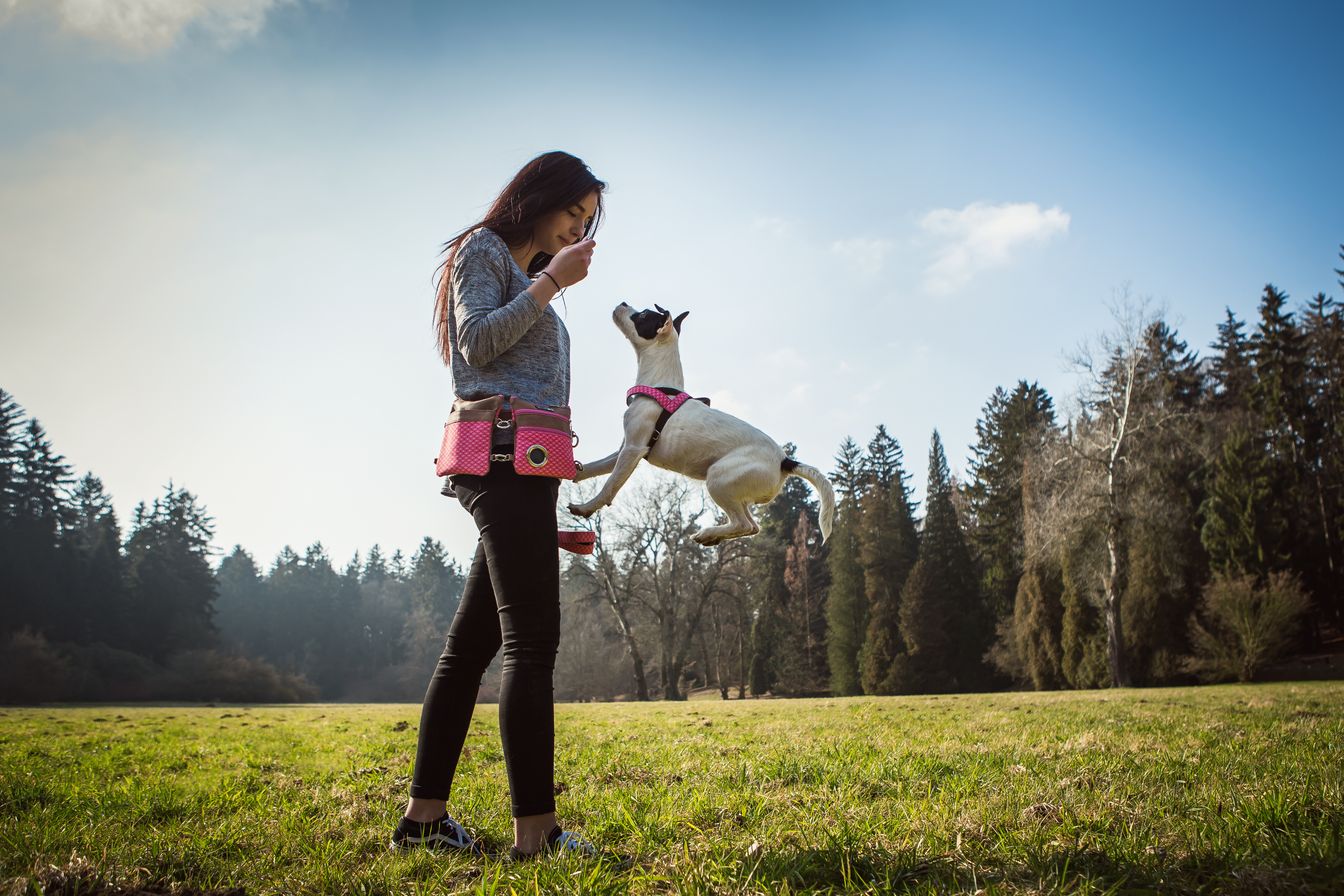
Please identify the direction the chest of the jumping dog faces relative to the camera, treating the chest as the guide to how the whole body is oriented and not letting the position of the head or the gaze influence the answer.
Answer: to the viewer's left

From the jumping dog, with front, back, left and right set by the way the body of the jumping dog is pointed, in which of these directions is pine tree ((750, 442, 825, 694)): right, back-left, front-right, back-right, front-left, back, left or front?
right

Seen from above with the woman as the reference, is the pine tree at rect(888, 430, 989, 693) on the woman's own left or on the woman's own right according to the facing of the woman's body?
on the woman's own left

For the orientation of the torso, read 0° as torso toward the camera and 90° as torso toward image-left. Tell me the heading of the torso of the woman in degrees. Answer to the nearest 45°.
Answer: approximately 270°

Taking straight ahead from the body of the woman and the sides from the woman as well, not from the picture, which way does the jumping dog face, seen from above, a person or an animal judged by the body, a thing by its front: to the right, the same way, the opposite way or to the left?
the opposite way

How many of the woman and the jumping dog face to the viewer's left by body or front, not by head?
1
